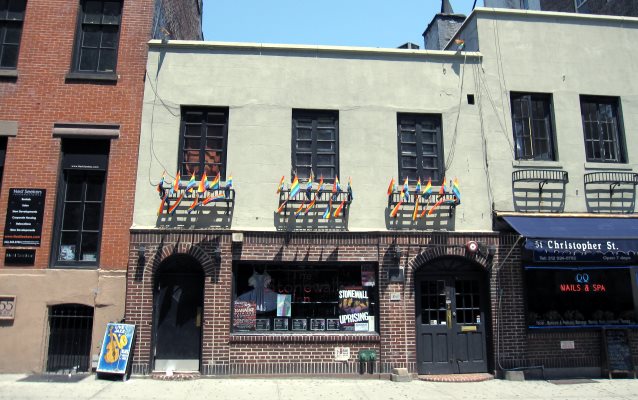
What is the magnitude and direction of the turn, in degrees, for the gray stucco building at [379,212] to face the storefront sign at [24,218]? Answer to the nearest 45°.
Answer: approximately 90° to its right

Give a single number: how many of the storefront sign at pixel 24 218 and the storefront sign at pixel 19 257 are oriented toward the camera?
2

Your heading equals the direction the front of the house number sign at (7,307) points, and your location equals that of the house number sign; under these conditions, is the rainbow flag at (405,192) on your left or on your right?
on your left

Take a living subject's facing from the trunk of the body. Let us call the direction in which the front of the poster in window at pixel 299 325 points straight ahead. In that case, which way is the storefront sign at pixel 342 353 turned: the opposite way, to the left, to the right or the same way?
the same way

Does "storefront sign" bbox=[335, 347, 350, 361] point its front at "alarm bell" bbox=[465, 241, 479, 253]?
no

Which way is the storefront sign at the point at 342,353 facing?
toward the camera

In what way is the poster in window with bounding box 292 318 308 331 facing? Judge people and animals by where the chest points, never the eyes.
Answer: toward the camera

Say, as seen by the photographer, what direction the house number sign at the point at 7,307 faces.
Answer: facing the viewer

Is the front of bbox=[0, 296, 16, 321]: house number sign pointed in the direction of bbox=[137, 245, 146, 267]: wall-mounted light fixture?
no

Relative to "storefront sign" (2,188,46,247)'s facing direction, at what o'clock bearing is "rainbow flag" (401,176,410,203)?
The rainbow flag is roughly at 10 o'clock from the storefront sign.

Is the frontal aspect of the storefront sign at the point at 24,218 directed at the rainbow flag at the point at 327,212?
no

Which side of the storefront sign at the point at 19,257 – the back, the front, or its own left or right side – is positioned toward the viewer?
front

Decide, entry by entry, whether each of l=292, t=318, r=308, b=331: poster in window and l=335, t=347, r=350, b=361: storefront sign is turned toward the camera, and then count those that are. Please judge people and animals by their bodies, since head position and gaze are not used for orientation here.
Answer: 2

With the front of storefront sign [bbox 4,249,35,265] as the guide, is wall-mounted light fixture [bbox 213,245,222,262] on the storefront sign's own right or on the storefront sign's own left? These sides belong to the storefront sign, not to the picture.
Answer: on the storefront sign's own left

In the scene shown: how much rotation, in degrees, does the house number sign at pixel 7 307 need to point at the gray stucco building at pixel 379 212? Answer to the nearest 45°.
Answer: approximately 45° to its left
